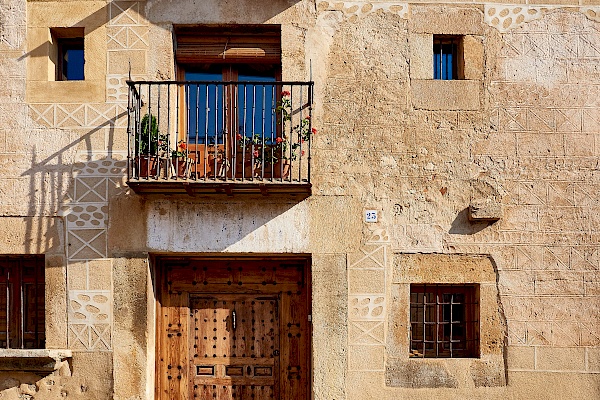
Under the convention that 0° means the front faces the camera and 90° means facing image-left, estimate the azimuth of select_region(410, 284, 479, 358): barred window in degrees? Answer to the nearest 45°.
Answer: approximately 0°

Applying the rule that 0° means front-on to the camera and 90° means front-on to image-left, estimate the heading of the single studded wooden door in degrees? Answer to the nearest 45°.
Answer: approximately 0°

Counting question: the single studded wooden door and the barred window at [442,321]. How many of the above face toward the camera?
2

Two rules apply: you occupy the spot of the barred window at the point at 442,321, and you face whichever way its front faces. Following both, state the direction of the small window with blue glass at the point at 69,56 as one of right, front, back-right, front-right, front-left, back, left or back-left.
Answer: right

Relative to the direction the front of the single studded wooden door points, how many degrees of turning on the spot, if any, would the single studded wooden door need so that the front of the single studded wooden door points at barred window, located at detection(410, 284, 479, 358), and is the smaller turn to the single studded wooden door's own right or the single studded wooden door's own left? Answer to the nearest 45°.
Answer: approximately 90° to the single studded wooden door's own left

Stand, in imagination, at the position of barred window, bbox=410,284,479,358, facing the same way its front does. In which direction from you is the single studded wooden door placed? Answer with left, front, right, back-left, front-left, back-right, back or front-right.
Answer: right

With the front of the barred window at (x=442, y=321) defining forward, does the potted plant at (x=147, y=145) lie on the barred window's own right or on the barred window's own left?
on the barred window's own right

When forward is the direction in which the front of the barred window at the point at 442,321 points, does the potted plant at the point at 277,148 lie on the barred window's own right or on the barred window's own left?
on the barred window's own right
